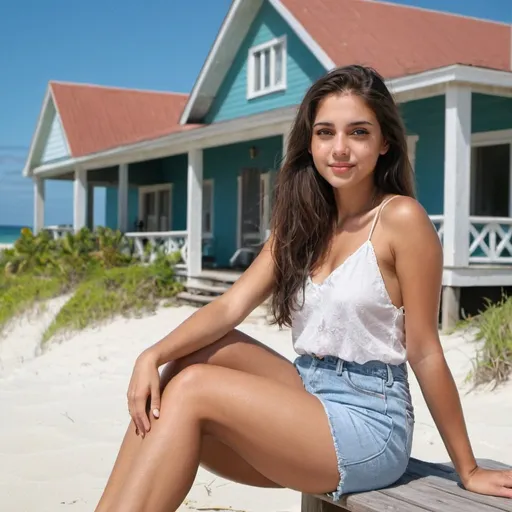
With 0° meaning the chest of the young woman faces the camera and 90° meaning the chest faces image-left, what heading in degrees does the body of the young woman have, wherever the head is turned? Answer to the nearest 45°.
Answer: approximately 45°

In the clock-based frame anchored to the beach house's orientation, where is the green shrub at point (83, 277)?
The green shrub is roughly at 1 o'clock from the beach house.

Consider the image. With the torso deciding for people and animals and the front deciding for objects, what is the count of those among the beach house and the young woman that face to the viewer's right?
0

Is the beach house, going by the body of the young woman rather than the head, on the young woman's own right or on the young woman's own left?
on the young woman's own right

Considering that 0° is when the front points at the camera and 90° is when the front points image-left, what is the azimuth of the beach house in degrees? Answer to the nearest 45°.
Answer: approximately 45°

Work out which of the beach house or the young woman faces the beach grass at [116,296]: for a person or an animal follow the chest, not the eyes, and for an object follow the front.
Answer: the beach house

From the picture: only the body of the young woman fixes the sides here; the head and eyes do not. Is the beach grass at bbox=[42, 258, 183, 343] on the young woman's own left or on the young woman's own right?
on the young woman's own right

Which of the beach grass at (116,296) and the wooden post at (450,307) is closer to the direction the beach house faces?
the beach grass

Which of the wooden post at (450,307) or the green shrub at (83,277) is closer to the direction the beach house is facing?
the green shrub

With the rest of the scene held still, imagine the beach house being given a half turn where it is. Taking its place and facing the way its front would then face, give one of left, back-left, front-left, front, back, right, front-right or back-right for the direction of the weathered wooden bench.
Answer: back-right
